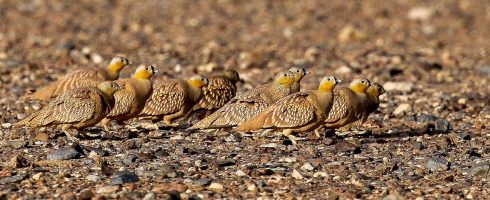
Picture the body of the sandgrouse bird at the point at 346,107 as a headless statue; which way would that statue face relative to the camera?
to the viewer's right

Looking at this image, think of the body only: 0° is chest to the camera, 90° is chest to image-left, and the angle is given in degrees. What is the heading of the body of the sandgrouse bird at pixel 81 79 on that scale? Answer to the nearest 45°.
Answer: approximately 270°

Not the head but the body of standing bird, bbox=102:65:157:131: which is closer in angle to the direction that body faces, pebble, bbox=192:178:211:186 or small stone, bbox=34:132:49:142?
the pebble

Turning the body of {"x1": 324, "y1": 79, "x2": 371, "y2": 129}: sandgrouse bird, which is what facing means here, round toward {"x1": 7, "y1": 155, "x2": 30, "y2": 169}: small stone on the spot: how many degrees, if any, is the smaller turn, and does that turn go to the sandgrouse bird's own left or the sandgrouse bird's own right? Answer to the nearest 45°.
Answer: approximately 135° to the sandgrouse bird's own right

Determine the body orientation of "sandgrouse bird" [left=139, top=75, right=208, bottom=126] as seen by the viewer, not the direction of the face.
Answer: to the viewer's right

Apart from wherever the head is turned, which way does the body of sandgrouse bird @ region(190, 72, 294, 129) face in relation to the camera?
to the viewer's right

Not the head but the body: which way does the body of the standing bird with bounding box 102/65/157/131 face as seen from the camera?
to the viewer's right

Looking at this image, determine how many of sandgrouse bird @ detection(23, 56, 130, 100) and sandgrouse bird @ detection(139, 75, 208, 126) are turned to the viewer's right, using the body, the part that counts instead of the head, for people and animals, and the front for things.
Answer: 2

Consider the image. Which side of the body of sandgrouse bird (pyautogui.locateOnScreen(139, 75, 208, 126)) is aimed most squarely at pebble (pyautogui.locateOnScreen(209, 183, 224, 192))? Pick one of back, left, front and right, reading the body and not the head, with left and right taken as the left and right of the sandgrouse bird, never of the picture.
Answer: right
